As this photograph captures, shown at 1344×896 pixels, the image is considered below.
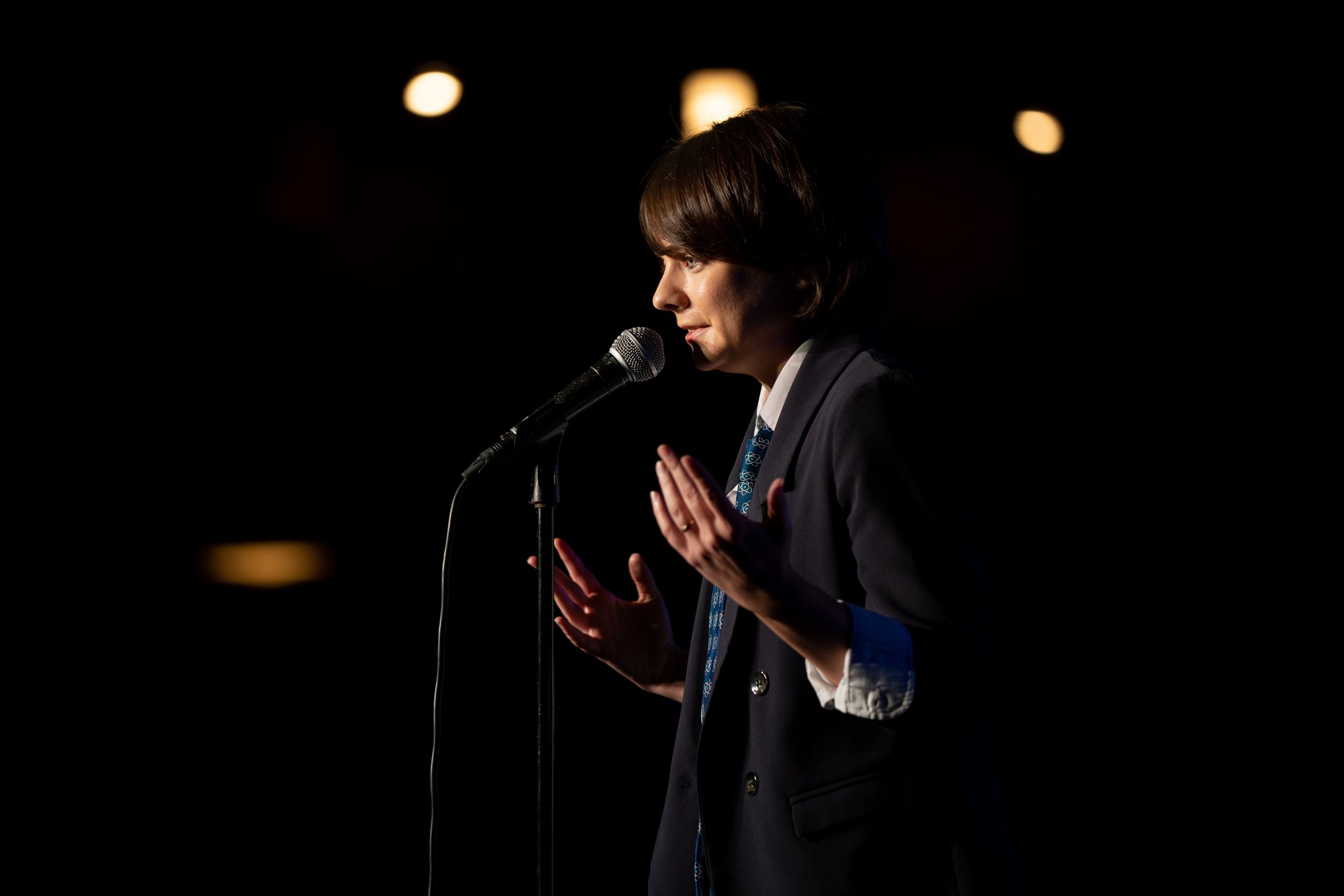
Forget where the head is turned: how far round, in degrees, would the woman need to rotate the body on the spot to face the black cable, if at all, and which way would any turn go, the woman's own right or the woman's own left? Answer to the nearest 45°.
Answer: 0° — they already face it

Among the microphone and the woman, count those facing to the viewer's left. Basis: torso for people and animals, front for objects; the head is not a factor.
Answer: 1

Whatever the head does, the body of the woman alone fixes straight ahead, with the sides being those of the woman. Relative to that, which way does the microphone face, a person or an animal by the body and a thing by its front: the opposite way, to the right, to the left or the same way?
the opposite way

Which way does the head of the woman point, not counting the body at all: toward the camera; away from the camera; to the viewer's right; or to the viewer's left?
to the viewer's left

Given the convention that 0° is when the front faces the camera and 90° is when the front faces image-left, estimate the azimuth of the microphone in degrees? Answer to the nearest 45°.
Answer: approximately 270°

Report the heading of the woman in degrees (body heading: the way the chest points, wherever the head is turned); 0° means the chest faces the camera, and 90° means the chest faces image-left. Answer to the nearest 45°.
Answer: approximately 90°
